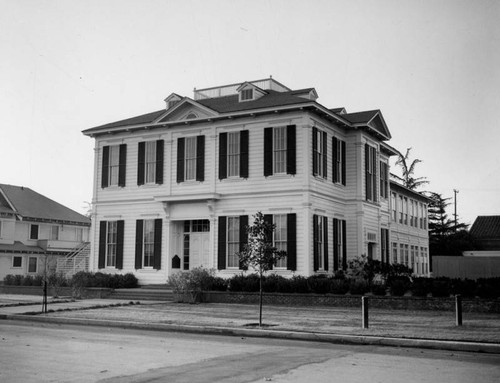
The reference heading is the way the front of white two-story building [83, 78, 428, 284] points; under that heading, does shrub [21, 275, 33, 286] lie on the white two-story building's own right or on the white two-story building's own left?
on the white two-story building's own right

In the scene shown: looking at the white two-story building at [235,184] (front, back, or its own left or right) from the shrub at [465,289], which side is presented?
left

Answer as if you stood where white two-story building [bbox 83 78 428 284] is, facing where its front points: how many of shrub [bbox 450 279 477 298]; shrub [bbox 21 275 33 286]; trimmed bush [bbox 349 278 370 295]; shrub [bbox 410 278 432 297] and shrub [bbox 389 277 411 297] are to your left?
4

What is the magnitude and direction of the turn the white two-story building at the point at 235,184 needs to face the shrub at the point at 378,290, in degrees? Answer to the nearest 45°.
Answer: approximately 90° to its left

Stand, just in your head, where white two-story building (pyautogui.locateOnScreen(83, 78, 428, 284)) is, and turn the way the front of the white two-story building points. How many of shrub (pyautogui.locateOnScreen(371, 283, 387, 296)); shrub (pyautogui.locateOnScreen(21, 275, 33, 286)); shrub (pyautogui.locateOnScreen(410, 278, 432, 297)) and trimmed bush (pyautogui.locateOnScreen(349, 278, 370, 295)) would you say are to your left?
3

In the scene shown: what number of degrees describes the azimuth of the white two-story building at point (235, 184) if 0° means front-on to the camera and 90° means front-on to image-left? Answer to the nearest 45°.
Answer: approximately 45°

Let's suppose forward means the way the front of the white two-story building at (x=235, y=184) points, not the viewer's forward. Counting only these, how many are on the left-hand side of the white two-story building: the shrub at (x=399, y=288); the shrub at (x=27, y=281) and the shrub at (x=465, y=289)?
2

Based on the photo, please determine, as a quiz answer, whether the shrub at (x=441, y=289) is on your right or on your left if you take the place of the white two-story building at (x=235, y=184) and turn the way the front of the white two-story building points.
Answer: on your left

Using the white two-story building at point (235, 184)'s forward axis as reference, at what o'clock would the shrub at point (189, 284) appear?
The shrub is roughly at 11 o'clock from the white two-story building.
